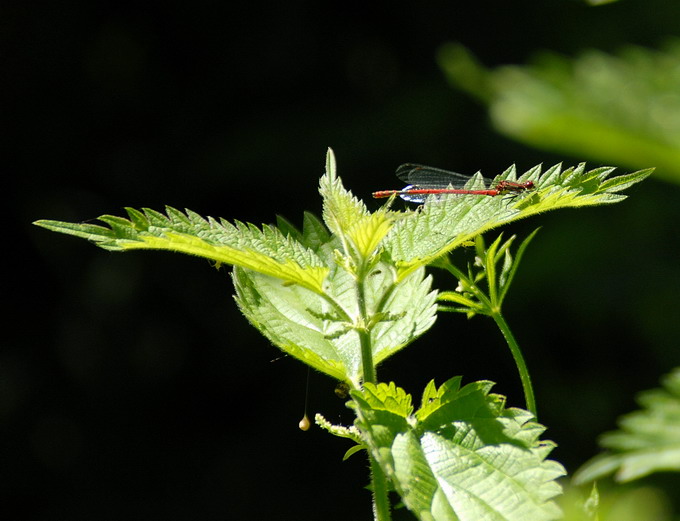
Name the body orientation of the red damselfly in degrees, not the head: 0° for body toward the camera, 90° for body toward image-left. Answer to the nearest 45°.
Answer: approximately 270°
